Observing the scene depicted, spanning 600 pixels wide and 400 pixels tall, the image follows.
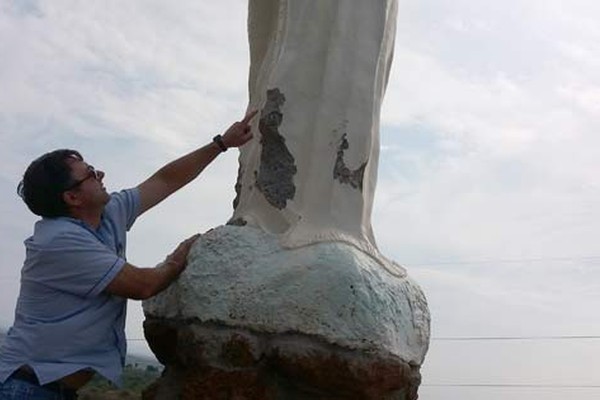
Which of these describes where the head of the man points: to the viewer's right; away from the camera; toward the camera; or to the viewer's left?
to the viewer's right

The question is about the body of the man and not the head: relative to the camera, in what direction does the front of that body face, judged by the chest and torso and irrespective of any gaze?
to the viewer's right

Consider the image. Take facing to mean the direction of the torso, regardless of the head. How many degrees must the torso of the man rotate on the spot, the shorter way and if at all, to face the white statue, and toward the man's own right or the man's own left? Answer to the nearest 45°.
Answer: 0° — they already face it
